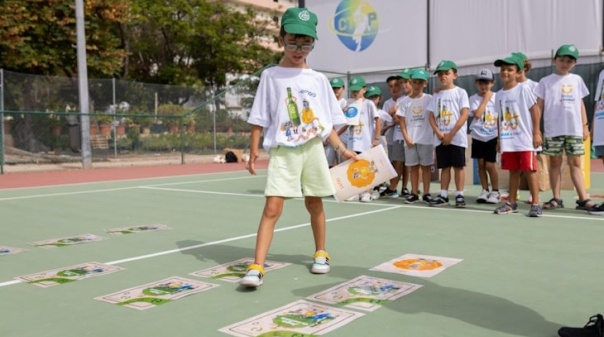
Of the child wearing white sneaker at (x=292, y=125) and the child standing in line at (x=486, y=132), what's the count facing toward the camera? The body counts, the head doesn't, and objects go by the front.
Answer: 2

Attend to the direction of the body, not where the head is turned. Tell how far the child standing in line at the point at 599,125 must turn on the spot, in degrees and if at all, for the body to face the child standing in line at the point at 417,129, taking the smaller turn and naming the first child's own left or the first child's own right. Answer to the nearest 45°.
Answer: approximately 90° to the first child's own right

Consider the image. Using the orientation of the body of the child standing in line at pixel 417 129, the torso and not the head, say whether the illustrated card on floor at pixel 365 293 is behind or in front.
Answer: in front

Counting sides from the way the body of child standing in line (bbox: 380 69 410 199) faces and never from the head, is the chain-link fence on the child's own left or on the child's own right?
on the child's own right

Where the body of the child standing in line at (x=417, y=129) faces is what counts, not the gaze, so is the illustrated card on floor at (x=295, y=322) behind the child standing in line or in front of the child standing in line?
in front

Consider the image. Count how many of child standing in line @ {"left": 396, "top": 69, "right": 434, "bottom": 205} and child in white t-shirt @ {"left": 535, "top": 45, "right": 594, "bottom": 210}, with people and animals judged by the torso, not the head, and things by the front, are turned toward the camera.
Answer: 2

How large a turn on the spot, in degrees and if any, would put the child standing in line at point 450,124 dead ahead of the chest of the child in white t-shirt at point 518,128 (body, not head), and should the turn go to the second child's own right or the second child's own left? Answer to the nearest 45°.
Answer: approximately 90° to the second child's own right

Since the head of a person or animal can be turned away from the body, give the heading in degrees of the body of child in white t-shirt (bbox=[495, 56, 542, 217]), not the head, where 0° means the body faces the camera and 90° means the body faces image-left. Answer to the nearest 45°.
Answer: approximately 45°
